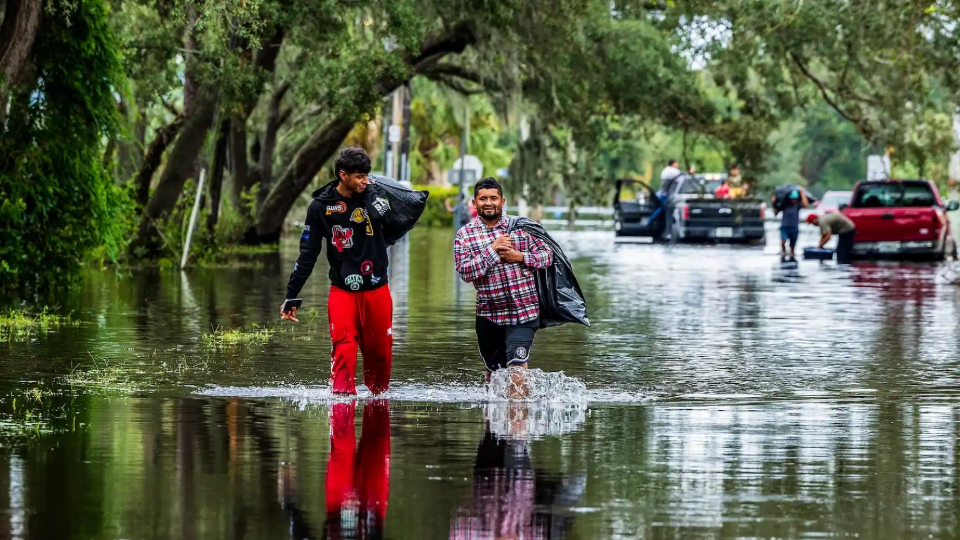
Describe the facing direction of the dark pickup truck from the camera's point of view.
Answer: facing away from the viewer

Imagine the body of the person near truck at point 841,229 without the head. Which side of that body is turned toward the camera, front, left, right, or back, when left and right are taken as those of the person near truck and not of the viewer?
left

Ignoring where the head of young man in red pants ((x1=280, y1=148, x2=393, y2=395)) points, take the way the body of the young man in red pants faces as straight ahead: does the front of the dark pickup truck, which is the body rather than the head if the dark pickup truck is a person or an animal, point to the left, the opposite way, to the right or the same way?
the opposite way

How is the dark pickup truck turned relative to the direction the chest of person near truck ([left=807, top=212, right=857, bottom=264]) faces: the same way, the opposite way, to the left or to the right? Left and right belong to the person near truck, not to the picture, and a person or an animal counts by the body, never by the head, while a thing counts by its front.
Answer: to the right

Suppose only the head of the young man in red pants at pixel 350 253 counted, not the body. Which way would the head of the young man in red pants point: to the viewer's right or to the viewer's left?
to the viewer's right

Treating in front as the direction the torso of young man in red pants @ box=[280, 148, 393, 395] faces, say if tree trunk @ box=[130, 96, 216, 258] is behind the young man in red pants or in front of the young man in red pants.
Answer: behind

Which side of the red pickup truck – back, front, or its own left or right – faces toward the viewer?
back

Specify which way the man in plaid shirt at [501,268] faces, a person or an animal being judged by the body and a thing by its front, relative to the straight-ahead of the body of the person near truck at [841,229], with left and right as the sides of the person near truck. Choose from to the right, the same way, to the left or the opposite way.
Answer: to the left

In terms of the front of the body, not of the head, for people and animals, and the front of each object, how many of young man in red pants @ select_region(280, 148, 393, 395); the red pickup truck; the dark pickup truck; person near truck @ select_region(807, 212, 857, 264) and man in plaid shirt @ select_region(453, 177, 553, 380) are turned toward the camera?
2
